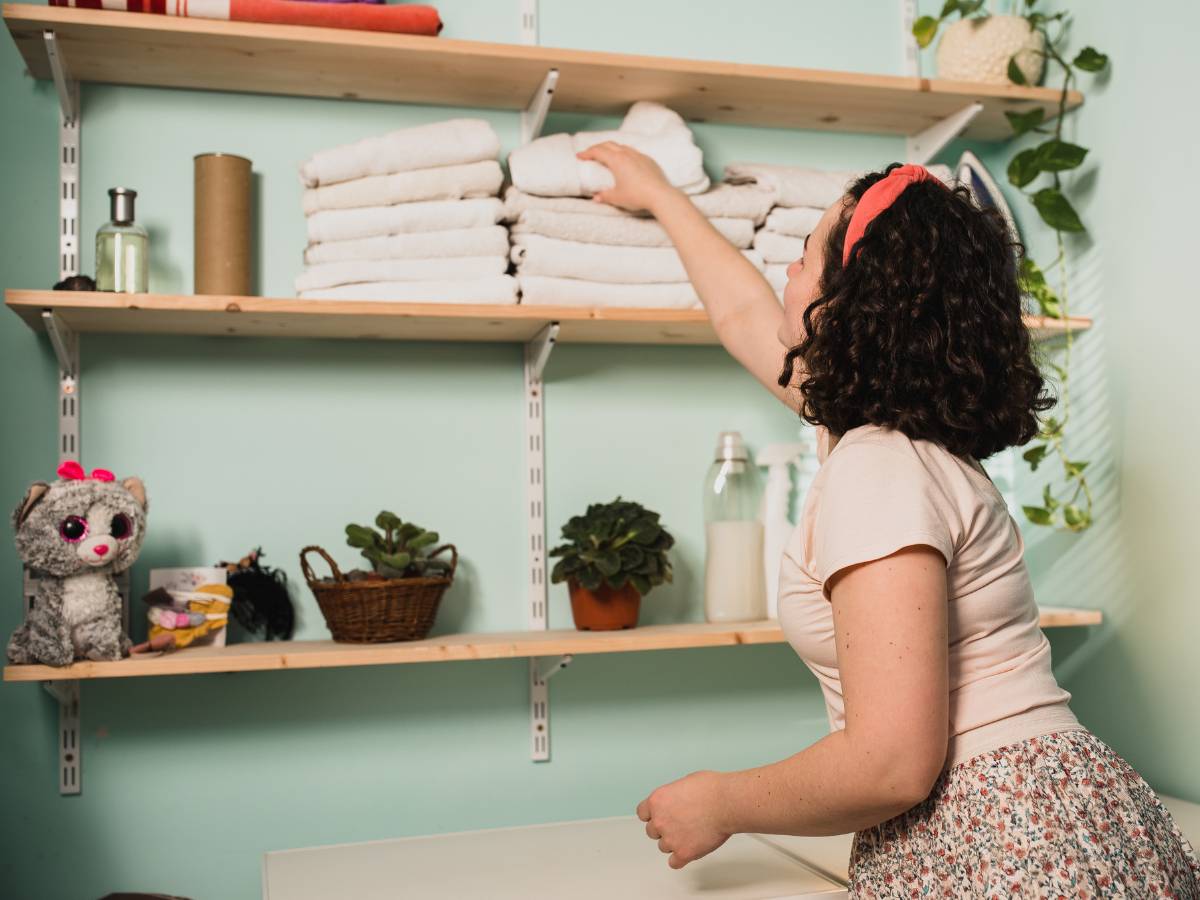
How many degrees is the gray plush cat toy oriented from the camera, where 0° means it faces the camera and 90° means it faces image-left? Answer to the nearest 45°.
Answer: approximately 315°

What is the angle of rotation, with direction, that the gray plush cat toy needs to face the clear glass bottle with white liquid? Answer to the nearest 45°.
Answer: approximately 45° to its left

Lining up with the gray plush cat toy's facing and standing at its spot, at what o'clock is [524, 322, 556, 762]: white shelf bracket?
The white shelf bracket is roughly at 10 o'clock from the gray plush cat toy.

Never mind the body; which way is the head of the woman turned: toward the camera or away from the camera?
away from the camera
